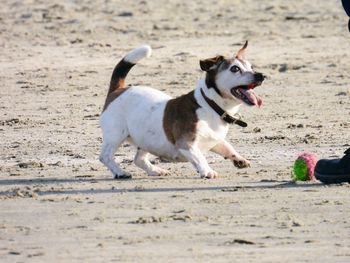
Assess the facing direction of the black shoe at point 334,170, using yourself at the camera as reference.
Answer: facing to the left of the viewer

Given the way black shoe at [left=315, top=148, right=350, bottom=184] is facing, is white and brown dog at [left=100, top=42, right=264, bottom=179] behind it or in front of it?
in front
